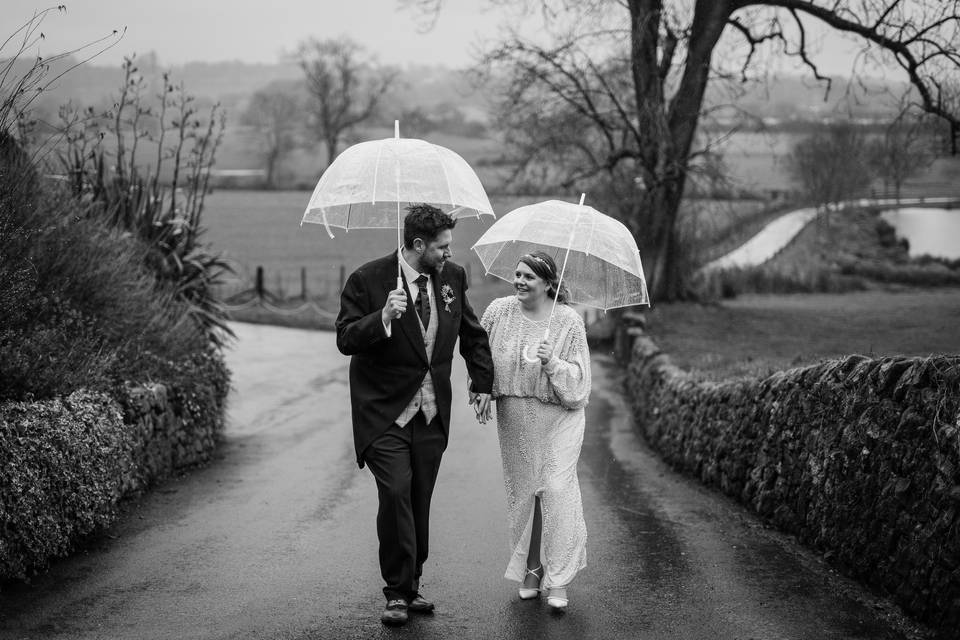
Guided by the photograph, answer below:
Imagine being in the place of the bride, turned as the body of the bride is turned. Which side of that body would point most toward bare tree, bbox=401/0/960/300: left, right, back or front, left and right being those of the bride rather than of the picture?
back

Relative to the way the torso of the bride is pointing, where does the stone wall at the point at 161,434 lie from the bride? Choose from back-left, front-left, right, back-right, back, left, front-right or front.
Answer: back-right

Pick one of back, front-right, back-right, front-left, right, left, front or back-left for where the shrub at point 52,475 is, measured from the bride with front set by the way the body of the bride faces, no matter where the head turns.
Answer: right

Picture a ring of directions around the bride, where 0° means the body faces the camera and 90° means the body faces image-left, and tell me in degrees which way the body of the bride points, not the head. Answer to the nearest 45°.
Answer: approximately 0°

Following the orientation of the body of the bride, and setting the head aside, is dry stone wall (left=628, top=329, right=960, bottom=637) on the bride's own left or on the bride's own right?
on the bride's own left

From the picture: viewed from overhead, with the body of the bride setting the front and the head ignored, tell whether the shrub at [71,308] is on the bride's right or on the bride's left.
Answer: on the bride's right

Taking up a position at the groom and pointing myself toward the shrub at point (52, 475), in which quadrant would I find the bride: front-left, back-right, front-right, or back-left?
back-right

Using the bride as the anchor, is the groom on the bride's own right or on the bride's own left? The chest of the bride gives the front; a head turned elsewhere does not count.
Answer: on the bride's own right

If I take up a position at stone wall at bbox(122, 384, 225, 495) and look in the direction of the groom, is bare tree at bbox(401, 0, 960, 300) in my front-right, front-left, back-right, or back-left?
back-left
